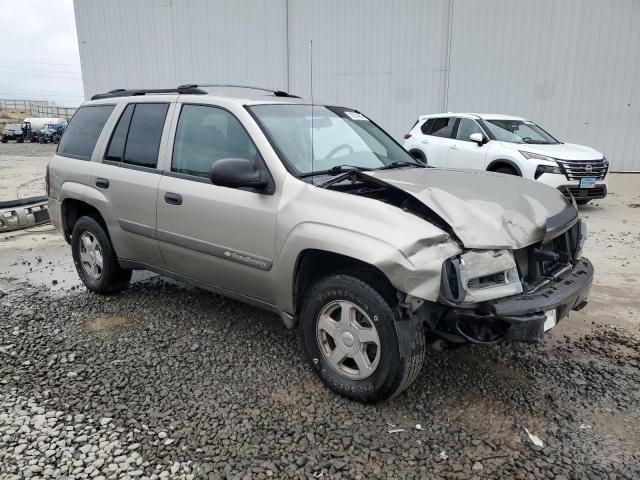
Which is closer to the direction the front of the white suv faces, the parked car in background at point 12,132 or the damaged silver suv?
the damaged silver suv

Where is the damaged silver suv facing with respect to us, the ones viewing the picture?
facing the viewer and to the right of the viewer

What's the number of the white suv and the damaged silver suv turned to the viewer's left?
0

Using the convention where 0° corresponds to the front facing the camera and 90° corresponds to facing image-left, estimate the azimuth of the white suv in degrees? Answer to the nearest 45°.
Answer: approximately 315°

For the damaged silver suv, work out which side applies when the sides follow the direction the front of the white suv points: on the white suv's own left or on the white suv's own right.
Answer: on the white suv's own right

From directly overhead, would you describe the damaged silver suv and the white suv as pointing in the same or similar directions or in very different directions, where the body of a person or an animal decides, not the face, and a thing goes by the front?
same or similar directions

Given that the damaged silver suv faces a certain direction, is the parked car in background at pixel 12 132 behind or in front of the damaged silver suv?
behind

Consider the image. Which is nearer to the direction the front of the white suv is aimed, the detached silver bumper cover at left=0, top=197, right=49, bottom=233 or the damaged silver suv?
the damaged silver suv

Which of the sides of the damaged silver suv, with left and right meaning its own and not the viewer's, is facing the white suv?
left

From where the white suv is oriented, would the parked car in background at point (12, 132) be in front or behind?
behind

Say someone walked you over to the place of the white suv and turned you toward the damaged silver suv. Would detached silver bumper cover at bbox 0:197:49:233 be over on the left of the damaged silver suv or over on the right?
right

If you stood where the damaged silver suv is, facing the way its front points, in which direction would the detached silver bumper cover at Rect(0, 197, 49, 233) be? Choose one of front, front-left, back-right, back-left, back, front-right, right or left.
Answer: back

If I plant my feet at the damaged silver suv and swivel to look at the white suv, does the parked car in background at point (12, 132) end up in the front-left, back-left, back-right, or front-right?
front-left

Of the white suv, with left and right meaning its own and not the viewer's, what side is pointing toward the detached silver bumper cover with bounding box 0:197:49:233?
right
